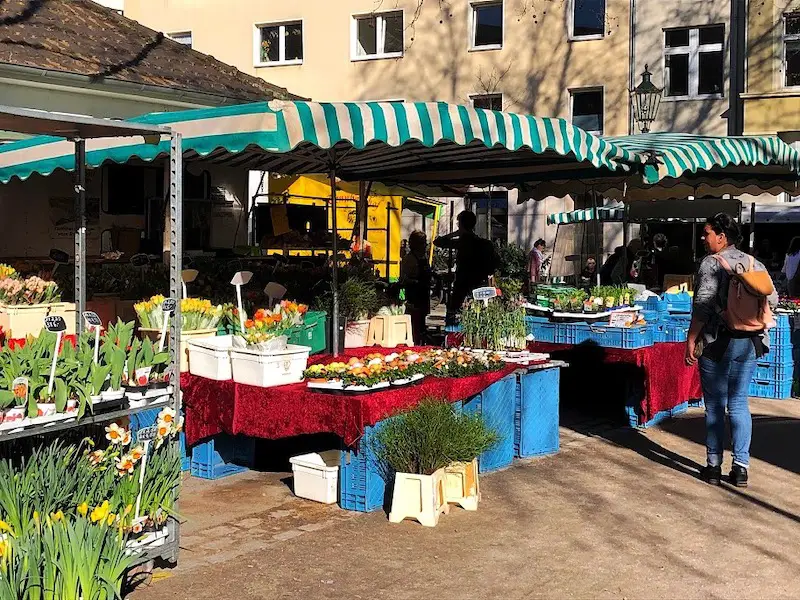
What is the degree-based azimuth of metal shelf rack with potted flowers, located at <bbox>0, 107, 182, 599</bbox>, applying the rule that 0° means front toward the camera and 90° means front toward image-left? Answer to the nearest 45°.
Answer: approximately 315°

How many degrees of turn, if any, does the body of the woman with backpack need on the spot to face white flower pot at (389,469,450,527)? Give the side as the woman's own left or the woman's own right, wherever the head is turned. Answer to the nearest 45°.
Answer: approximately 90° to the woman's own left

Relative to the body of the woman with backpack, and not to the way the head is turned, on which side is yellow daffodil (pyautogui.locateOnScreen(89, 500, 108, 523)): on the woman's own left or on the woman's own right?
on the woman's own left

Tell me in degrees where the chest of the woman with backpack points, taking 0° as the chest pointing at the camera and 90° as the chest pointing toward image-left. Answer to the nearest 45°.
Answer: approximately 135°

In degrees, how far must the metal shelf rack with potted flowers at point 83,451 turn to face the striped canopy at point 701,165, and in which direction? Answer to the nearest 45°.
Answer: approximately 90° to its left

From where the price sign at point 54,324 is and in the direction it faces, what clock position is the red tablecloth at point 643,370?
The red tablecloth is roughly at 8 o'clock from the price sign.

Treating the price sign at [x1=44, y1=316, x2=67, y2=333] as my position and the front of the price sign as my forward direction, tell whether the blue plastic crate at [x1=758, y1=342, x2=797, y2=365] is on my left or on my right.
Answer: on my left

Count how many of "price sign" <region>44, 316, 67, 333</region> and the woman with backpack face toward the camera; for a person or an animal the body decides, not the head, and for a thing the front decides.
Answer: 1

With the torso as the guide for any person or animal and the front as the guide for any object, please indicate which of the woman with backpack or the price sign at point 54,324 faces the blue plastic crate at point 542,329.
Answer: the woman with backpack

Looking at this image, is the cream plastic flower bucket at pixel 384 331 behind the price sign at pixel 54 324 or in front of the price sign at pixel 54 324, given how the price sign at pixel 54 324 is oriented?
behind
